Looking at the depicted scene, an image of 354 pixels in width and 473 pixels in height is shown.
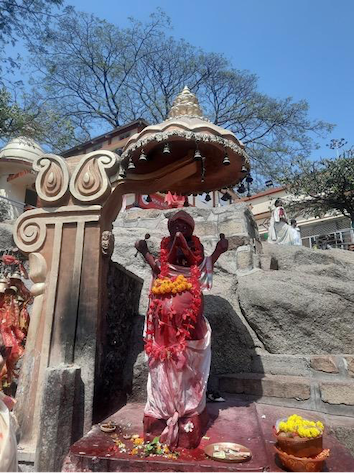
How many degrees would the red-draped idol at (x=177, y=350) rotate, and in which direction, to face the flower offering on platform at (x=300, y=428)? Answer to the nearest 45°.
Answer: approximately 45° to its left

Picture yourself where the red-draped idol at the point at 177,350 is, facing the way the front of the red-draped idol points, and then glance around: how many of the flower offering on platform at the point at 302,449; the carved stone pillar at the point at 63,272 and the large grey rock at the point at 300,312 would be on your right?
1

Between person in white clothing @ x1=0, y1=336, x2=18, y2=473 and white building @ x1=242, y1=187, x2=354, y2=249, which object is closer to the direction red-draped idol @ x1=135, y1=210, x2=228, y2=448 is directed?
the person in white clothing

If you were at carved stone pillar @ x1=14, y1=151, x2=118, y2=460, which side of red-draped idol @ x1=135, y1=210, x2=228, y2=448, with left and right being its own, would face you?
right

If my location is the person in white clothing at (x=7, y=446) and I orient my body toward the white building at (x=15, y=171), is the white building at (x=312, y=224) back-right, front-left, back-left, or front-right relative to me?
front-right

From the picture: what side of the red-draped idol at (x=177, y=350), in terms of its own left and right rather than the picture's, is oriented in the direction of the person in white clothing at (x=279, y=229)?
back

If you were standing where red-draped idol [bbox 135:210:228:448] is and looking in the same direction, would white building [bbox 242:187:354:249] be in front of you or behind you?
behind

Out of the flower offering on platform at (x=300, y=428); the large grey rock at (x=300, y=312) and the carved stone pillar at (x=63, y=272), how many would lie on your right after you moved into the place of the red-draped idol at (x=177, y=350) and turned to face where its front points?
1

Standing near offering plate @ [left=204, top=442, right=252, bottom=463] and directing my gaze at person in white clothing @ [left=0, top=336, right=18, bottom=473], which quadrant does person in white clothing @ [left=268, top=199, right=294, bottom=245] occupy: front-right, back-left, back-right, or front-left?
back-right

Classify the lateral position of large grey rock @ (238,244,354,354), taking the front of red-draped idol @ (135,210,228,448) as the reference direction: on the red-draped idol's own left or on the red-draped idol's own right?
on the red-draped idol's own left

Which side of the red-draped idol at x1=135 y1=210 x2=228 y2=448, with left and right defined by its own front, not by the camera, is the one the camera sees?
front

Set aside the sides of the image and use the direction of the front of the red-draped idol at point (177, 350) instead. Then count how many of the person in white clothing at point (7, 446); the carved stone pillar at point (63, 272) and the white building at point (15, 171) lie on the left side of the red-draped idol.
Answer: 0
